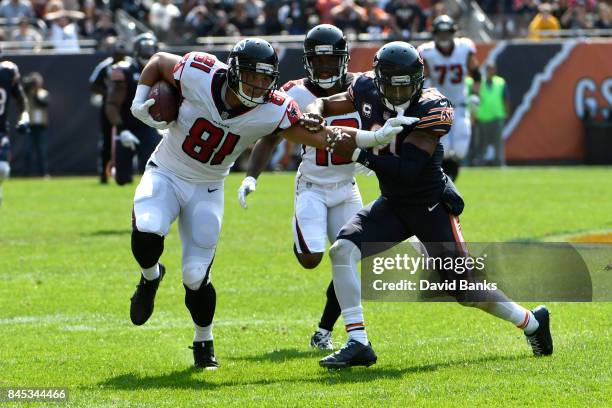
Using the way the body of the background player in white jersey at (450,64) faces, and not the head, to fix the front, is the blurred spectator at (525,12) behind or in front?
behind

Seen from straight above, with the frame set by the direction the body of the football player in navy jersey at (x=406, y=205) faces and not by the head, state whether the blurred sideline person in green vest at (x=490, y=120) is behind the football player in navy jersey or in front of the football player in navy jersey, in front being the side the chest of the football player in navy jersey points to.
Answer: behind

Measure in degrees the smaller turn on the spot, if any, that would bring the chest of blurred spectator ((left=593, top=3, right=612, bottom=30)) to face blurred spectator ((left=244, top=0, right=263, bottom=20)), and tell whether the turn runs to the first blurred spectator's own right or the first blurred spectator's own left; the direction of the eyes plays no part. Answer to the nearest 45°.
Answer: approximately 90° to the first blurred spectator's own right

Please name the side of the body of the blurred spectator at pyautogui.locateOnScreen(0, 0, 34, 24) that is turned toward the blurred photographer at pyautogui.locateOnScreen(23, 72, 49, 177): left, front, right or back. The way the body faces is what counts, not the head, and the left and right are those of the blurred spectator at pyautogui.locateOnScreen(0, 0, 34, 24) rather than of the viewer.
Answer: front

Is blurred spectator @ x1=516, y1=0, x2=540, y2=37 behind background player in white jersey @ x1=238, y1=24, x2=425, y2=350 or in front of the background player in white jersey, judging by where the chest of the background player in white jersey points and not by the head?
behind

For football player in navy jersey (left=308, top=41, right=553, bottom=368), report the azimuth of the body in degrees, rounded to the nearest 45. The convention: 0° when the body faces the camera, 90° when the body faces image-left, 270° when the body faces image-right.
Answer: approximately 45°

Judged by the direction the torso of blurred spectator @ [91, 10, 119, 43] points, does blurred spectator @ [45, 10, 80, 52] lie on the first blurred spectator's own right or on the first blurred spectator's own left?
on the first blurred spectator's own right

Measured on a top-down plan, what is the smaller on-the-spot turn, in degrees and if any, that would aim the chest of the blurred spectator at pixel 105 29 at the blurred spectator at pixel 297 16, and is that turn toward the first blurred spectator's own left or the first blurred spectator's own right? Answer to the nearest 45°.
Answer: approximately 90° to the first blurred spectator's own left

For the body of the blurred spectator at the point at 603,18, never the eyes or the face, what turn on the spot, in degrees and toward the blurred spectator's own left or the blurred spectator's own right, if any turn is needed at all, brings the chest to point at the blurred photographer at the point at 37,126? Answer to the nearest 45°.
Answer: approximately 45° to the blurred spectator's own right
